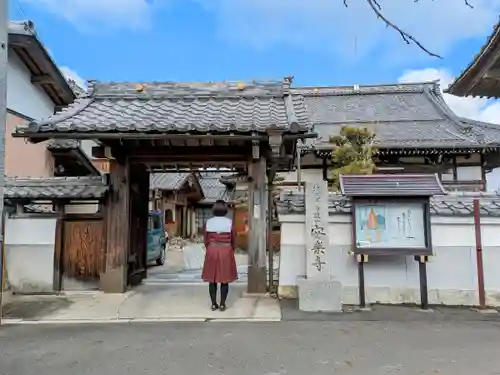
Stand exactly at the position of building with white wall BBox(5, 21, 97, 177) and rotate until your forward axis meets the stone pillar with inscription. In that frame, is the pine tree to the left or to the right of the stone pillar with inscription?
left

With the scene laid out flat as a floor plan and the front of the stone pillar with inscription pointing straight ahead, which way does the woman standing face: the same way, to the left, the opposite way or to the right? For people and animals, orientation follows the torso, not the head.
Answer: the opposite way

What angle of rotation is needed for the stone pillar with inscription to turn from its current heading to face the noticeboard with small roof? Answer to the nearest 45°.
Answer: approximately 90° to its left

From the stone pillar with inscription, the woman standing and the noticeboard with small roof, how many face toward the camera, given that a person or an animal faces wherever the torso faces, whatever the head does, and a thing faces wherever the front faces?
2

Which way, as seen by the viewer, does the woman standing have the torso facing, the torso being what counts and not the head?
away from the camera

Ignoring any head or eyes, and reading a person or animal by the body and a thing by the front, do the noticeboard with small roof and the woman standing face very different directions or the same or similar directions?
very different directions

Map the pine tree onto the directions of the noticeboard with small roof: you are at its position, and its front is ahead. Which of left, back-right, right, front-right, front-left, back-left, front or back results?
back

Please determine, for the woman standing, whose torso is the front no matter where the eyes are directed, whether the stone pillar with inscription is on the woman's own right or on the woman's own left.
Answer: on the woman's own right

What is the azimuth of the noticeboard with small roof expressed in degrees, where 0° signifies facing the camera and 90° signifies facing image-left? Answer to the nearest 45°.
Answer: approximately 0°

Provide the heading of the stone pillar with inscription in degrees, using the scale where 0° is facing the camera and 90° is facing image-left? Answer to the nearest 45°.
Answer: approximately 0°
